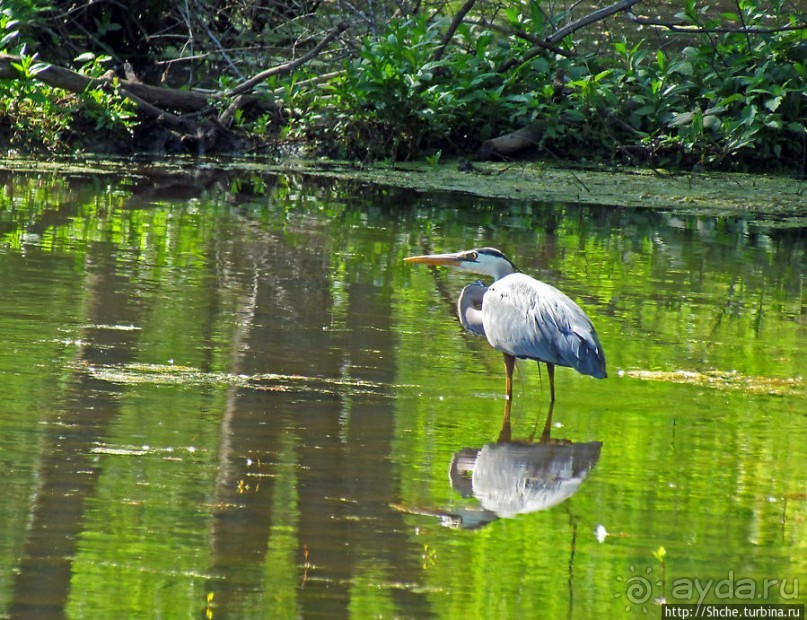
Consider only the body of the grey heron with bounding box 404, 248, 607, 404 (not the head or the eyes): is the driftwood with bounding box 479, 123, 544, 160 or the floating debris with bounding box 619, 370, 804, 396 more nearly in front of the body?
the driftwood

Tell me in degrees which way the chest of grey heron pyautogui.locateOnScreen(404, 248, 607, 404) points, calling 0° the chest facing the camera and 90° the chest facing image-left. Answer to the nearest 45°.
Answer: approximately 90°

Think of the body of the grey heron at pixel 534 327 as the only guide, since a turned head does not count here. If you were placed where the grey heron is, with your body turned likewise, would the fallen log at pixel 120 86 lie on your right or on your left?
on your right

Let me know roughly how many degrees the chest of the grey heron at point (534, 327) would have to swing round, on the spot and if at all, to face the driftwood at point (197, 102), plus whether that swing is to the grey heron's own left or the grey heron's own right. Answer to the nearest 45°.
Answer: approximately 45° to the grey heron's own right

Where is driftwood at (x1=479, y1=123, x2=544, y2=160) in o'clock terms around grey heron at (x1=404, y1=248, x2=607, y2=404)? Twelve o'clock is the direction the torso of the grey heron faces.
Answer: The driftwood is roughly at 3 o'clock from the grey heron.

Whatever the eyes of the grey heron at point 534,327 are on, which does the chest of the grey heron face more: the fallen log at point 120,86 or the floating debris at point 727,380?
the fallen log
